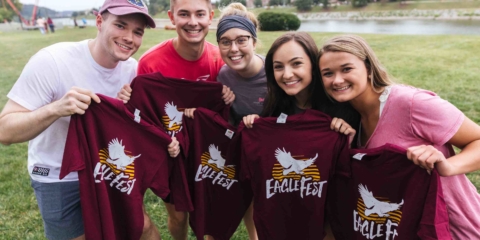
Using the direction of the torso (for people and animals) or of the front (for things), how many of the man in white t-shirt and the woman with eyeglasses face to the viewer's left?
0

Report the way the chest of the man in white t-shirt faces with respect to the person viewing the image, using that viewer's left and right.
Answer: facing the viewer and to the right of the viewer

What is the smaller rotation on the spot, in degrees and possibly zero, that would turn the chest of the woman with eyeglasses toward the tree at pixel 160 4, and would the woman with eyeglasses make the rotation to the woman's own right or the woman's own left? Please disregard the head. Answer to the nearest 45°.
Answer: approximately 180°

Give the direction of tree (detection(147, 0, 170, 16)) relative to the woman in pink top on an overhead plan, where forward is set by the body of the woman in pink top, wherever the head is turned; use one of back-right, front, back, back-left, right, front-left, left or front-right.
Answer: right

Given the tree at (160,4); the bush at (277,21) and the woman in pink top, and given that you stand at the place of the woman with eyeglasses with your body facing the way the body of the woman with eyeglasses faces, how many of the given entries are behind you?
2

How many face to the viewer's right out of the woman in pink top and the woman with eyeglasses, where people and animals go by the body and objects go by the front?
0

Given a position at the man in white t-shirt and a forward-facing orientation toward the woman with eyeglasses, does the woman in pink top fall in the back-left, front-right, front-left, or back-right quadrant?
front-right

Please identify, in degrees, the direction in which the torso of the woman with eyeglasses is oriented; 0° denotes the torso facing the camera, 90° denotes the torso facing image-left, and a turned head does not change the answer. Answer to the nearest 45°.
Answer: approximately 0°

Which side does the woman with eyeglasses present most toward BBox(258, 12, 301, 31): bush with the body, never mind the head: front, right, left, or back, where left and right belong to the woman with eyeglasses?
back

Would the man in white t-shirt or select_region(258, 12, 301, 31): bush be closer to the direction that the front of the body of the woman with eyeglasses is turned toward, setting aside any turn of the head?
the man in white t-shirt

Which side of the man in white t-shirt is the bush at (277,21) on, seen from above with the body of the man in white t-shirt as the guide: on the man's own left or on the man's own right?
on the man's own left
